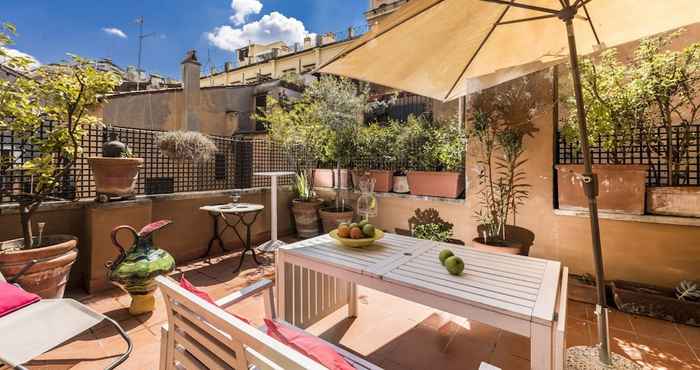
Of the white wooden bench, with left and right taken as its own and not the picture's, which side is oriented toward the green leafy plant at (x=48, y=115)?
left

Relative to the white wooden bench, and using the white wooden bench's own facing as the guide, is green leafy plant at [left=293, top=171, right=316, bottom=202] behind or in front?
in front

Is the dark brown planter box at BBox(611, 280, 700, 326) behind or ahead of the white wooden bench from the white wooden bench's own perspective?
ahead

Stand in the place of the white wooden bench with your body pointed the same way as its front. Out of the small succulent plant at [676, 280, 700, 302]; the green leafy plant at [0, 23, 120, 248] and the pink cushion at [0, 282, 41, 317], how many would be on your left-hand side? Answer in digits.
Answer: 2

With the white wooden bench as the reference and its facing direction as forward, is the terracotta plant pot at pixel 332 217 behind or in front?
in front

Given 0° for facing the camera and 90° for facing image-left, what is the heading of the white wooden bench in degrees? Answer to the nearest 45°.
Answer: approximately 225°

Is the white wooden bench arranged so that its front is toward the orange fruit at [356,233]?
yes

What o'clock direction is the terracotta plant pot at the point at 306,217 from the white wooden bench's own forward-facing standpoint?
The terracotta plant pot is roughly at 11 o'clock from the white wooden bench.

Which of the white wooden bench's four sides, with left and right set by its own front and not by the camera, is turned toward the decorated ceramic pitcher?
left

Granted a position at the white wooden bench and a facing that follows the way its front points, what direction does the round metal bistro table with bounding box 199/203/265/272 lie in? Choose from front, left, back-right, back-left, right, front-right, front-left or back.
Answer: front-left
